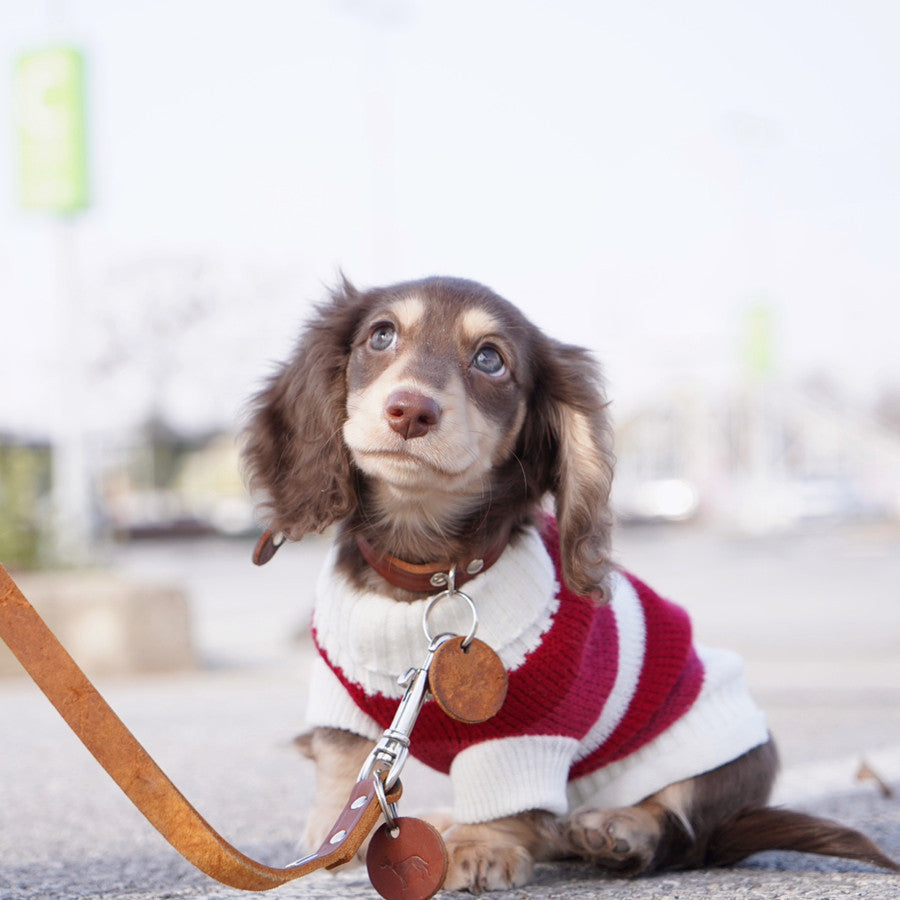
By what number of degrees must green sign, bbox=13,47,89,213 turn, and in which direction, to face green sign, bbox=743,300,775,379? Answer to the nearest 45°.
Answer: approximately 135° to its left

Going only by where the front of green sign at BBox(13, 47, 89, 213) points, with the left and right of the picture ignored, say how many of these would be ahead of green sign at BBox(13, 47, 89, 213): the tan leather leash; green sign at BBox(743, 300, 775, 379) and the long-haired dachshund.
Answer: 2

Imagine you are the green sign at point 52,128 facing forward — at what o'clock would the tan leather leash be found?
The tan leather leash is roughly at 12 o'clock from the green sign.

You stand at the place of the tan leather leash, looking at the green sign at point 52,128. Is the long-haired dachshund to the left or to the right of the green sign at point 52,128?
right

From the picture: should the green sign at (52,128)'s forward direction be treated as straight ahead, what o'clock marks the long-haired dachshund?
The long-haired dachshund is roughly at 12 o'clock from the green sign.

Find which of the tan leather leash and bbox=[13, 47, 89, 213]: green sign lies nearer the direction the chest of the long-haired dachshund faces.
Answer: the tan leather leash

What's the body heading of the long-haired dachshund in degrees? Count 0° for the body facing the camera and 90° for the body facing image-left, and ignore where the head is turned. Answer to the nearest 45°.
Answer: approximately 45°
